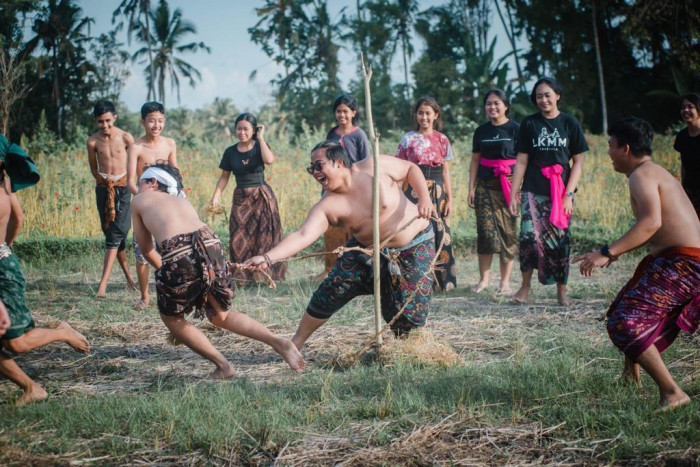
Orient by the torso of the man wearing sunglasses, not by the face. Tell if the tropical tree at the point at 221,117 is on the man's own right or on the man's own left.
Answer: on the man's own right

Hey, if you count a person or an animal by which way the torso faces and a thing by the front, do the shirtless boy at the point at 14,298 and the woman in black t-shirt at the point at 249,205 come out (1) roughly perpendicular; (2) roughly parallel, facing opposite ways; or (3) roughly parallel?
roughly perpendicular

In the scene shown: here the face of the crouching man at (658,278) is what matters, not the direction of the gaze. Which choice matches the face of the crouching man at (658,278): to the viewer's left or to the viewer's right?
to the viewer's left

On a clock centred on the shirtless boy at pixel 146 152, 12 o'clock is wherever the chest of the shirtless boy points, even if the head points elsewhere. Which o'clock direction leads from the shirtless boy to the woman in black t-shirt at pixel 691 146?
The woman in black t-shirt is roughly at 10 o'clock from the shirtless boy.

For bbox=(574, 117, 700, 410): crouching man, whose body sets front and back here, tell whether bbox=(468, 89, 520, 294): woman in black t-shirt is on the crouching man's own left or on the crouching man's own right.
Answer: on the crouching man's own right

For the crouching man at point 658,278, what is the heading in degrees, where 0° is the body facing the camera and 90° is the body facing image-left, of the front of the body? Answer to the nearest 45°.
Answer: approximately 90°

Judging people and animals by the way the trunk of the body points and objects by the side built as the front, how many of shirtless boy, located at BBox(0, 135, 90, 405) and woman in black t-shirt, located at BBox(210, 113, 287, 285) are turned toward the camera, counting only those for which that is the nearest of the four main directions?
1

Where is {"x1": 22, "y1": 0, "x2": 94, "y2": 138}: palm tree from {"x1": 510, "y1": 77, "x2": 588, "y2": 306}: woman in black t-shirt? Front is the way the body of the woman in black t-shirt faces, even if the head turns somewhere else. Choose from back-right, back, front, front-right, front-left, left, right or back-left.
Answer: back-right
